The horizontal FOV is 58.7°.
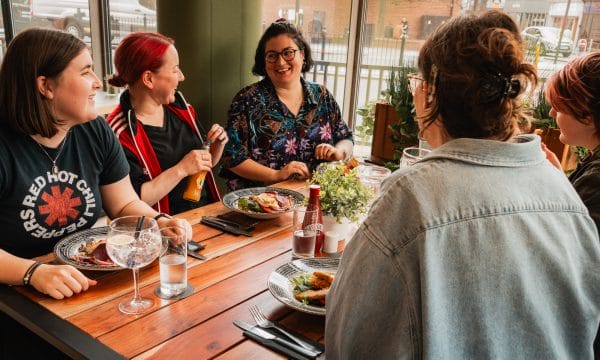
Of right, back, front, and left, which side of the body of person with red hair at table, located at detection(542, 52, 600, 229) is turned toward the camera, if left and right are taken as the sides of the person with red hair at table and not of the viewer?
left

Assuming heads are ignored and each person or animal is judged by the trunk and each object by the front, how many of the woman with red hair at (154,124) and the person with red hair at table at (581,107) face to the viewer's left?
1

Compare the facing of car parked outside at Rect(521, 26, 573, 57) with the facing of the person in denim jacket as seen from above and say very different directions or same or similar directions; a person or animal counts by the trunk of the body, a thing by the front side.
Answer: very different directions

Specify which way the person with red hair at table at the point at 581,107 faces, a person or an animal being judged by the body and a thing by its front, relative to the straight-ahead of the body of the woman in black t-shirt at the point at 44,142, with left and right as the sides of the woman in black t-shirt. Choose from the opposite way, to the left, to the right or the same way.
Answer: the opposite way

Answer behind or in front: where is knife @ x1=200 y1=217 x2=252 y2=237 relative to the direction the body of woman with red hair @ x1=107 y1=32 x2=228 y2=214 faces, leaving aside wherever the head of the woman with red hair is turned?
in front

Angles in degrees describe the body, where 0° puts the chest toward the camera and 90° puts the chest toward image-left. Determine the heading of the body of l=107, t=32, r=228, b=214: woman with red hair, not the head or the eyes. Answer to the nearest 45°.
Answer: approximately 315°

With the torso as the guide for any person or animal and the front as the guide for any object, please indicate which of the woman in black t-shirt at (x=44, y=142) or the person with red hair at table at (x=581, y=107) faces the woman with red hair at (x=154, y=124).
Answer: the person with red hair at table

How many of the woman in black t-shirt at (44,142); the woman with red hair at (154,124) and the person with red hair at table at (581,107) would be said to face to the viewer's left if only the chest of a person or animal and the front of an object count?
1

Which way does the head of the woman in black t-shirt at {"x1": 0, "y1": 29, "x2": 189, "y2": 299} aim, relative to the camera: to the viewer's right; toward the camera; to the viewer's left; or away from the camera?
to the viewer's right

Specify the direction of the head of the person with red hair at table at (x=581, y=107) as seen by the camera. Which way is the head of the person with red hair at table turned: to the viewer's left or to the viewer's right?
to the viewer's left

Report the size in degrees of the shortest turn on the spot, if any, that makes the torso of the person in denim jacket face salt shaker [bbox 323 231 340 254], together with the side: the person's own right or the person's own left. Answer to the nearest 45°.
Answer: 0° — they already face it

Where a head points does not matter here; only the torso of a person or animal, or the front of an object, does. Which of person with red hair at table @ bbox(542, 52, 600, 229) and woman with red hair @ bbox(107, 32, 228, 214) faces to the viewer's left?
the person with red hair at table
